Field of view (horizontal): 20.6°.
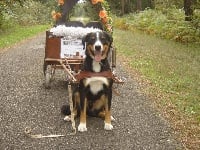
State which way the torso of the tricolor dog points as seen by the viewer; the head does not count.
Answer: toward the camera

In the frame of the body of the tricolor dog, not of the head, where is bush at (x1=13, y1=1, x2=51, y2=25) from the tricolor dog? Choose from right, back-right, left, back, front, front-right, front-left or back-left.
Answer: back
